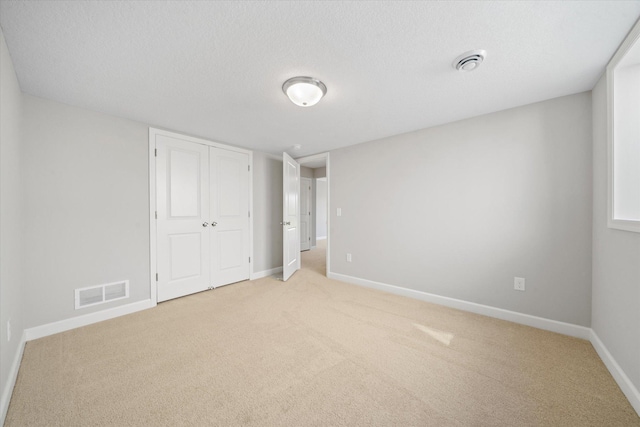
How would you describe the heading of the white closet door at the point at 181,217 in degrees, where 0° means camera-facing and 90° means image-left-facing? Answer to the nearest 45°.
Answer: approximately 315°

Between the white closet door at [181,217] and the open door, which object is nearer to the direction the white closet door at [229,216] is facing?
the open door

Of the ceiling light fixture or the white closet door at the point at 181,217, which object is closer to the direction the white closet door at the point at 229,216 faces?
the ceiling light fixture

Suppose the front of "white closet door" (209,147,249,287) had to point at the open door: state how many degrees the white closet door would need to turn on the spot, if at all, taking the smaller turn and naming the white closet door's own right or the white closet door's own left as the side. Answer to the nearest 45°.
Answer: approximately 45° to the white closet door's own left

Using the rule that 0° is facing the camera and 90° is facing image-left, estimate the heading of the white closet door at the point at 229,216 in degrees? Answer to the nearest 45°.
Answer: approximately 315°

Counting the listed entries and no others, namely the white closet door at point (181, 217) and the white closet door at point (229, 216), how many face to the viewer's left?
0
